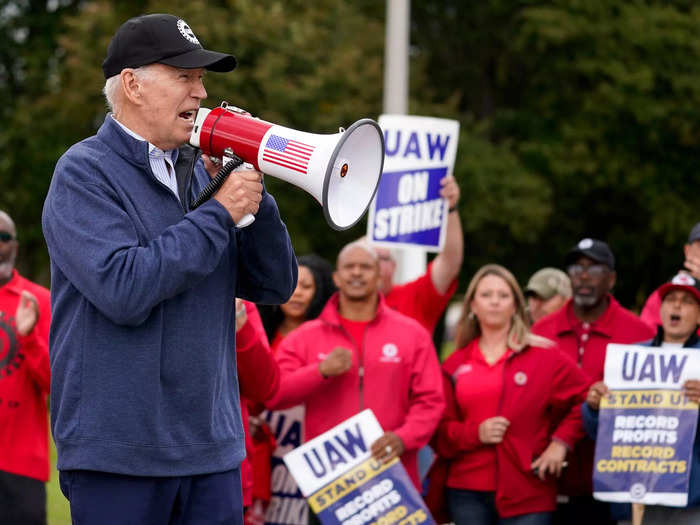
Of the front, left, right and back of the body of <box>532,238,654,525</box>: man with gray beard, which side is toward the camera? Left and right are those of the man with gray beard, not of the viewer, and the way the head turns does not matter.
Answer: front

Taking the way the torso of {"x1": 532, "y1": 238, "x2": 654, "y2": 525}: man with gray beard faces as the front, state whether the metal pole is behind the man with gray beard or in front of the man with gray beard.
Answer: behind

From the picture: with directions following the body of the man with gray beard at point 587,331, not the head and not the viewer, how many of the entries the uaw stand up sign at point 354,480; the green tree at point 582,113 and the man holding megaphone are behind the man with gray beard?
1

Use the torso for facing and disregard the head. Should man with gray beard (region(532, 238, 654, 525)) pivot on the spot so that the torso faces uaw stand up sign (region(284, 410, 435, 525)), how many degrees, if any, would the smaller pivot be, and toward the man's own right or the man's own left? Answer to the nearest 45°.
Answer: approximately 45° to the man's own right

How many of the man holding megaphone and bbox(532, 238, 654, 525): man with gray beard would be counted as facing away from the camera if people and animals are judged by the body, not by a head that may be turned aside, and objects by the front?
0

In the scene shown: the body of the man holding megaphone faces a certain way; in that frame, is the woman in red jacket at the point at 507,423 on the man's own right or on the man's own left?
on the man's own left

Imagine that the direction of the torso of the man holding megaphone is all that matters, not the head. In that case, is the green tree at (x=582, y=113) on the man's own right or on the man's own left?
on the man's own left

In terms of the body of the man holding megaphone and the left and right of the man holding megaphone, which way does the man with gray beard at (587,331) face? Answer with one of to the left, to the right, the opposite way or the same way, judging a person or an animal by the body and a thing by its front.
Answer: to the right

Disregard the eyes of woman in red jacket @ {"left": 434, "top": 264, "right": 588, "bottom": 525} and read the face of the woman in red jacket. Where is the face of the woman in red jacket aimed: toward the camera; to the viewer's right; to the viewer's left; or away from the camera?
toward the camera

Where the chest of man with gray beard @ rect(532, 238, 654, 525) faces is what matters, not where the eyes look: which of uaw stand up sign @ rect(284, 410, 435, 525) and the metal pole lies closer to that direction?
the uaw stand up sign

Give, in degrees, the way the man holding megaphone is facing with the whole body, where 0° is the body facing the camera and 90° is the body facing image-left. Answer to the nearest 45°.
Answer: approximately 315°

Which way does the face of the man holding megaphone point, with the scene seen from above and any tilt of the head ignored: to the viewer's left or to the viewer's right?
to the viewer's right

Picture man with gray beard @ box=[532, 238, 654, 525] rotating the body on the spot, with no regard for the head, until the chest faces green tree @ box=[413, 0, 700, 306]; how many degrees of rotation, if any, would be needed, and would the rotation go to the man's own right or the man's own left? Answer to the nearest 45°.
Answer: approximately 180°

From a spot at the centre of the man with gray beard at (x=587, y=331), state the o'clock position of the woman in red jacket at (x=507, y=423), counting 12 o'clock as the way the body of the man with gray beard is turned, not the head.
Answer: The woman in red jacket is roughly at 1 o'clock from the man with gray beard.

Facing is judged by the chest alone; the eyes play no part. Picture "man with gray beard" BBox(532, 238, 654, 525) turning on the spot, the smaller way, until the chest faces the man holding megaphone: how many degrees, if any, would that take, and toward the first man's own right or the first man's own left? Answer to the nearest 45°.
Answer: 0° — they already face them
